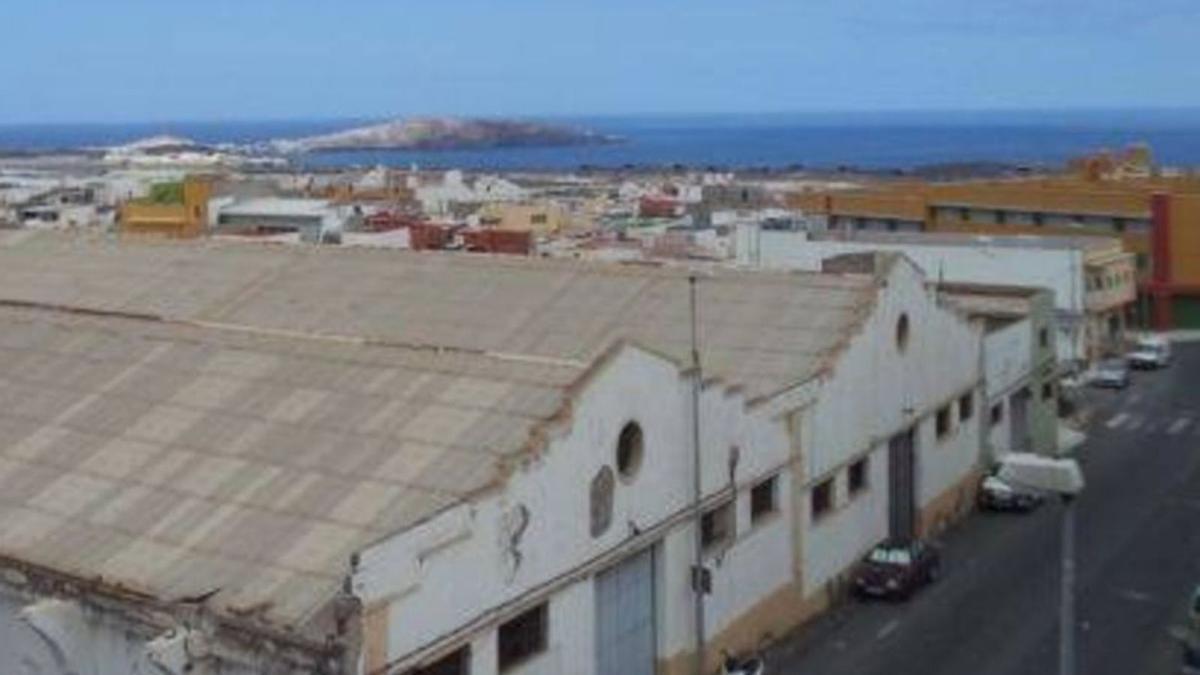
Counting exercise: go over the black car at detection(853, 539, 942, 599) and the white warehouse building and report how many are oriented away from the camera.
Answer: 0

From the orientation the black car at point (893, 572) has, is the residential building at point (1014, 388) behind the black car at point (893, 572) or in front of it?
behind

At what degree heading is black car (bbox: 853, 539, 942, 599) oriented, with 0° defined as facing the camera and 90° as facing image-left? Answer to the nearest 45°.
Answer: approximately 45°

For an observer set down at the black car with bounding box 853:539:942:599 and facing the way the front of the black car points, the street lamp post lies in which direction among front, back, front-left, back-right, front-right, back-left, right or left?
front-left

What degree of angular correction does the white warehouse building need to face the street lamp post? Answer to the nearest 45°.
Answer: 0° — it already faces it

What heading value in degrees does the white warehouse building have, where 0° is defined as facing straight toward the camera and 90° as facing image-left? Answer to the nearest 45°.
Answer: approximately 315°

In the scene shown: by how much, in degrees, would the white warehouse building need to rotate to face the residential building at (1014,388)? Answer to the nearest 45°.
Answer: approximately 90° to its left

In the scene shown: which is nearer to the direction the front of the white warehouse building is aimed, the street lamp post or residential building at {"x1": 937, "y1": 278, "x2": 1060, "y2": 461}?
the street lamp post

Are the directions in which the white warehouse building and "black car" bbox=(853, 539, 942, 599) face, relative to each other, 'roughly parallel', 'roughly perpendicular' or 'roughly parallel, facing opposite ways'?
roughly perpendicular
